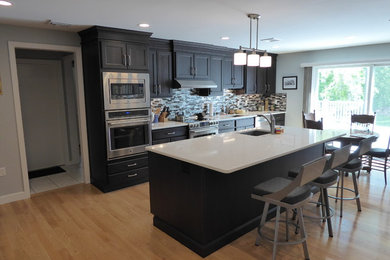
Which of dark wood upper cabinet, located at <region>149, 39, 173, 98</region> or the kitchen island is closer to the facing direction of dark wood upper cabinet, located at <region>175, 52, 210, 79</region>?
the kitchen island

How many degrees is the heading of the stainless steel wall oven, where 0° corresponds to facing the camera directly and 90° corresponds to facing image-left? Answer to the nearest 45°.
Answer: approximately 315°

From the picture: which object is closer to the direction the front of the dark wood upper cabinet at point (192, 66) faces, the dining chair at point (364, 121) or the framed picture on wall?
the dining chair

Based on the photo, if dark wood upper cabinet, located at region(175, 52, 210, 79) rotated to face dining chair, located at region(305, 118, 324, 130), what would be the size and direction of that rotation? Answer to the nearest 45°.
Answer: approximately 45° to its left

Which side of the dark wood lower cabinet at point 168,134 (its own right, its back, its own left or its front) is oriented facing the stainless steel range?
left

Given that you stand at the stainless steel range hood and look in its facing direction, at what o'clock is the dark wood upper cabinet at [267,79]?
The dark wood upper cabinet is roughly at 9 o'clock from the stainless steel range hood.

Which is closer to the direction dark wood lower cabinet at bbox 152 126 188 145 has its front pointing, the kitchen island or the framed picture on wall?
the kitchen island

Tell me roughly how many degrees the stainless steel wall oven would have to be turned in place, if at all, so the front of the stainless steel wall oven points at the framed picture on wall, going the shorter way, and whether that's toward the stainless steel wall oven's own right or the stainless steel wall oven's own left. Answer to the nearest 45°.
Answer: approximately 90° to the stainless steel wall oven's own left

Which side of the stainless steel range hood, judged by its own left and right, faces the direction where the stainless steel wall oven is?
right

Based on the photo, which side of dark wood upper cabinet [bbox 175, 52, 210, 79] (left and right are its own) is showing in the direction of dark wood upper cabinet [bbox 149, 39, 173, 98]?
right
